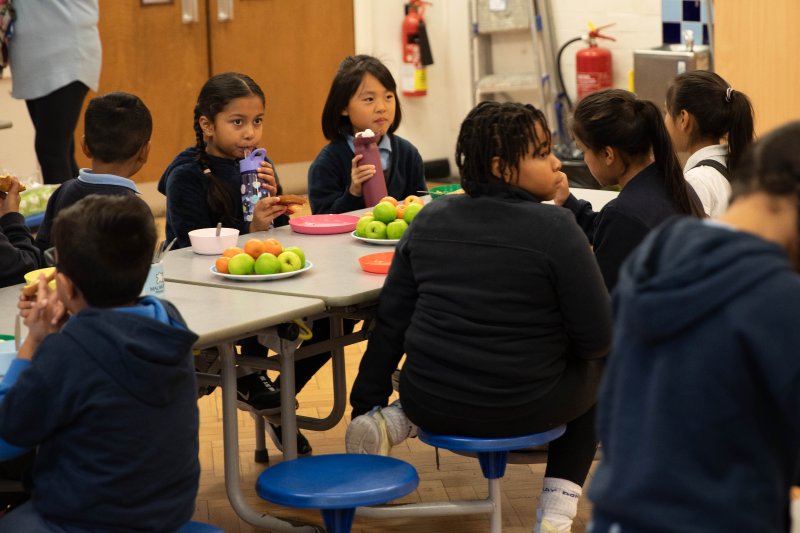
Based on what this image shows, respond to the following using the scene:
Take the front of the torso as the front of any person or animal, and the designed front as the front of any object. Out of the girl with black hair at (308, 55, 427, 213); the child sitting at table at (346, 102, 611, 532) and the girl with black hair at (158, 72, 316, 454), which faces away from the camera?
the child sitting at table

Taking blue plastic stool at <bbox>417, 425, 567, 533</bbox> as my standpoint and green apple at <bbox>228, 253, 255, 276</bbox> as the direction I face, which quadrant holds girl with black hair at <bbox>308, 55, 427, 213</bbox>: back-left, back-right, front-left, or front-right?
front-right

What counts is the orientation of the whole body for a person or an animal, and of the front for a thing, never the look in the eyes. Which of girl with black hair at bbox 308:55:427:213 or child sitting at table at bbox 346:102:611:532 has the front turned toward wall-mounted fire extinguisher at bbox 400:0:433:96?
the child sitting at table

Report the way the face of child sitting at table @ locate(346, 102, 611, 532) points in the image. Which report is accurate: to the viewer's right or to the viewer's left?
to the viewer's right

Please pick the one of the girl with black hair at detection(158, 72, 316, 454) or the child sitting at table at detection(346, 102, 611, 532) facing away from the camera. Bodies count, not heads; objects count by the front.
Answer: the child sitting at table

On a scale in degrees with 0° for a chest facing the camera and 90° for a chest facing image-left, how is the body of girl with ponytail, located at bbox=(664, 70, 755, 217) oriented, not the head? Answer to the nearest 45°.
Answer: approximately 135°

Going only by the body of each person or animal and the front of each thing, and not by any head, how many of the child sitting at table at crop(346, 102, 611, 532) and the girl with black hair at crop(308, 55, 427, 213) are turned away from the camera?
1

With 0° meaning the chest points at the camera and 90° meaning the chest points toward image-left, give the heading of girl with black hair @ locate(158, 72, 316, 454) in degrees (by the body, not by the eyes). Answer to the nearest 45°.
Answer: approximately 315°

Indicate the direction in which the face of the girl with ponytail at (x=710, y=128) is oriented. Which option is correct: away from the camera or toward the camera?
away from the camera

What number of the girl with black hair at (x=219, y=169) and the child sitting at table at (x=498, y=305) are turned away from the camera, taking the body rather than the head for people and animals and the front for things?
1

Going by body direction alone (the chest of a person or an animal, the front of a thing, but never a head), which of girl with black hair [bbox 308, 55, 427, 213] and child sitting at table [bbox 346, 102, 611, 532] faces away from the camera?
the child sitting at table

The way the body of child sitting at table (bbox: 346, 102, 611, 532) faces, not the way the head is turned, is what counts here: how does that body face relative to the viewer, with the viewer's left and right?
facing away from the viewer

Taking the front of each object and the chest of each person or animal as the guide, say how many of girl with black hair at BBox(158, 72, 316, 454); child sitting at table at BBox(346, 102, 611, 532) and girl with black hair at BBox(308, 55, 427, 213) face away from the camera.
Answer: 1

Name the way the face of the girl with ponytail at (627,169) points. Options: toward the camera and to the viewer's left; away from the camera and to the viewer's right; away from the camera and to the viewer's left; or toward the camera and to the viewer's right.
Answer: away from the camera and to the viewer's left
